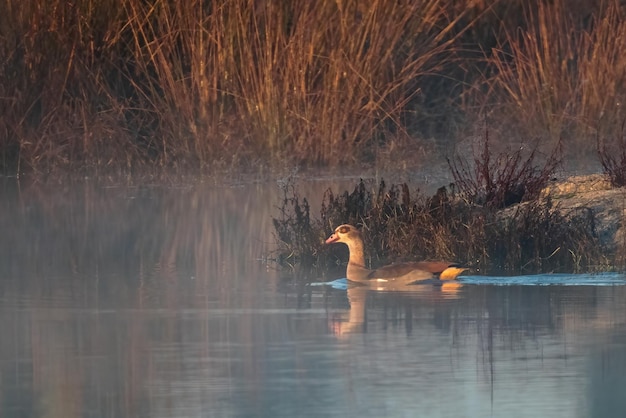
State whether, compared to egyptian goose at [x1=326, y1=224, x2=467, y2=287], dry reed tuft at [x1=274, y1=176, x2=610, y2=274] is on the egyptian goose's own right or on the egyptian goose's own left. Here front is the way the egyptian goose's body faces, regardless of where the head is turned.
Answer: on the egyptian goose's own right

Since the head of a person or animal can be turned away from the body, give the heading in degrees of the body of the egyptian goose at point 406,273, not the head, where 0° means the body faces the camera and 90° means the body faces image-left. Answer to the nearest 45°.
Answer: approximately 90°

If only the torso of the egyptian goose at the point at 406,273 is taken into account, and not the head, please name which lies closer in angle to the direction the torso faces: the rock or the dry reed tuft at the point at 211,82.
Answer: the dry reed tuft

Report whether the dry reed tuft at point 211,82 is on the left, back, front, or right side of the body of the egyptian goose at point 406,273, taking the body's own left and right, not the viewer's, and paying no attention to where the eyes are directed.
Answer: right

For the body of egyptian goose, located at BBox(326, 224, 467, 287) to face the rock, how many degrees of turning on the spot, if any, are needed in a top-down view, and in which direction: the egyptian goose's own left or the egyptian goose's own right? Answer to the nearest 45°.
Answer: approximately 135° to the egyptian goose's own right
